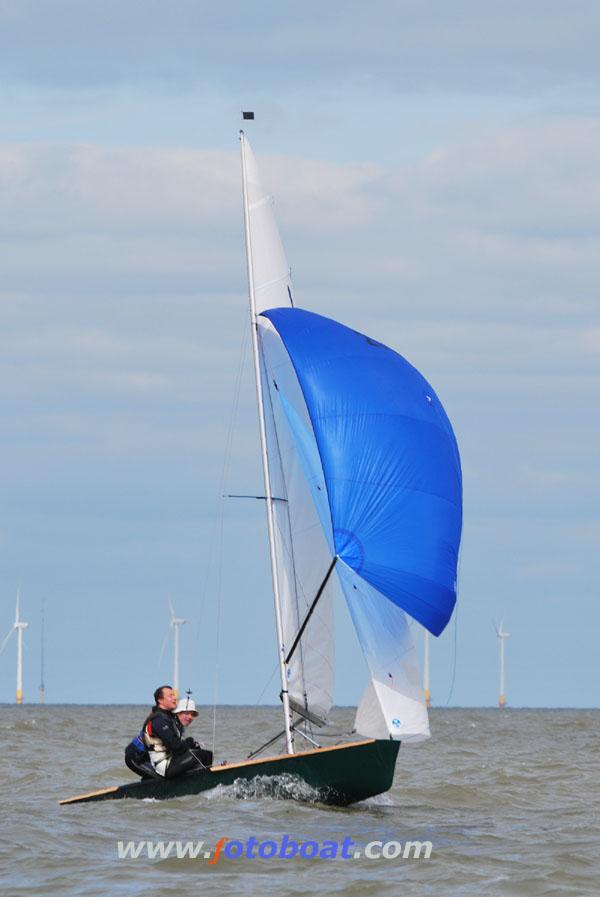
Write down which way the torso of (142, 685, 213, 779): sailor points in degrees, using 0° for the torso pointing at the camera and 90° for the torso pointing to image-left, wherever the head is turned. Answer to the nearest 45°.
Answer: approximately 270°

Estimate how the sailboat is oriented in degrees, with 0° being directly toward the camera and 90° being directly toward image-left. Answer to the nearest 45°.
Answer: approximately 315°

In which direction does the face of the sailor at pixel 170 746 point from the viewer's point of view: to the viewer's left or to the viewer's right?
to the viewer's right
